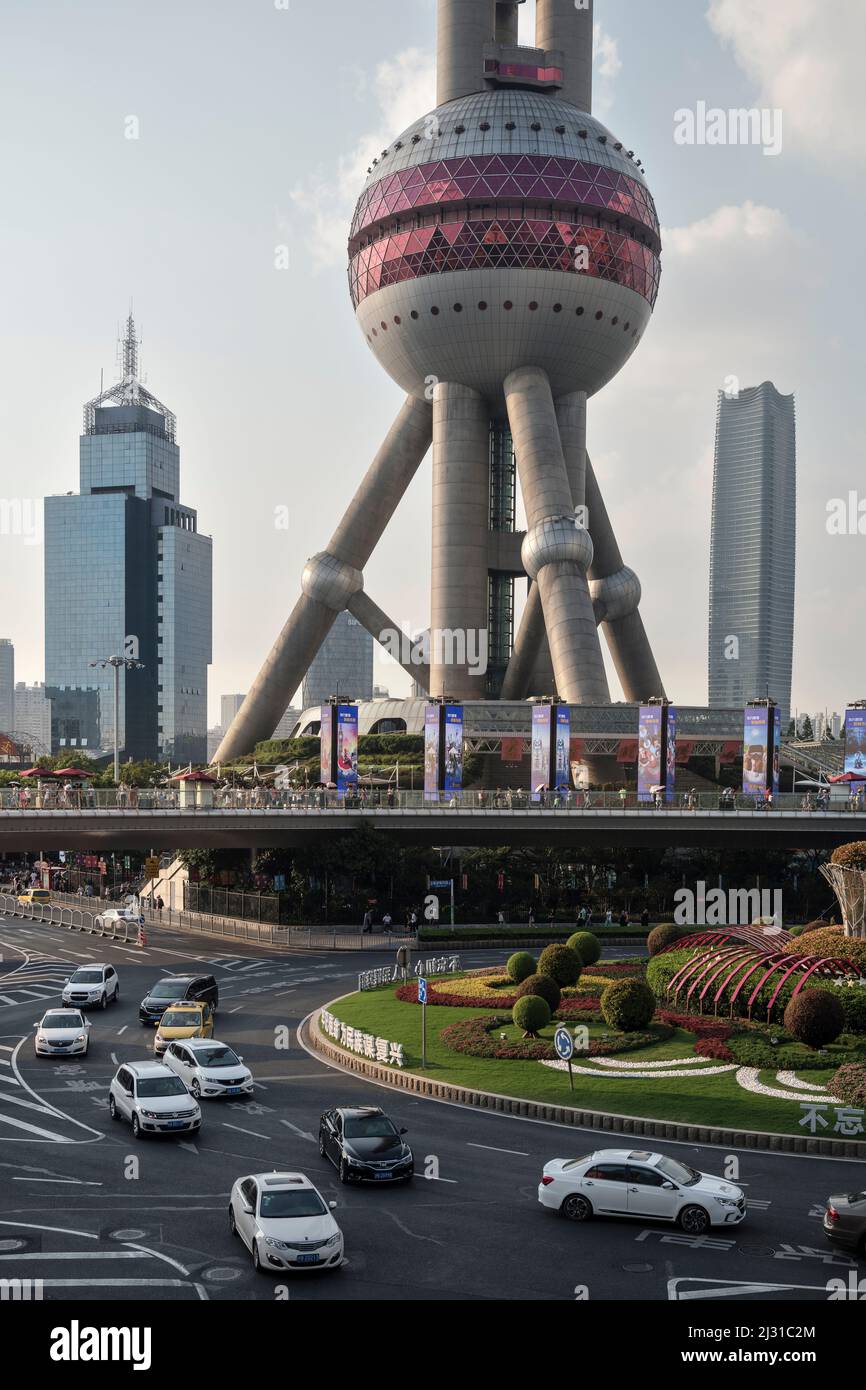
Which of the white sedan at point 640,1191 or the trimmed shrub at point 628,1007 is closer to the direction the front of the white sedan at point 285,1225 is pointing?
the white sedan

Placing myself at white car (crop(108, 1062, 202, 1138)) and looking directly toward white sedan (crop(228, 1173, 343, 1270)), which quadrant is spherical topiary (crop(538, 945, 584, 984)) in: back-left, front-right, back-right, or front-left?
back-left

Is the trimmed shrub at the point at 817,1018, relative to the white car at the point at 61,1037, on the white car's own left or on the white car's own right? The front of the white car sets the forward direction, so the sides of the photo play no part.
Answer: on the white car's own left

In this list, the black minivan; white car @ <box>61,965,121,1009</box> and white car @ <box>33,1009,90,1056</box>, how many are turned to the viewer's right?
0

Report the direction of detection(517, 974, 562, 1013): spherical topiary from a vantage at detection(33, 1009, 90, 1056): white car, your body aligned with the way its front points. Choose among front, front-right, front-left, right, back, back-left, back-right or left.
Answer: left

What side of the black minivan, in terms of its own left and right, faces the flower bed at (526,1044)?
left

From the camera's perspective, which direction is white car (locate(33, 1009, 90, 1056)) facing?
toward the camera

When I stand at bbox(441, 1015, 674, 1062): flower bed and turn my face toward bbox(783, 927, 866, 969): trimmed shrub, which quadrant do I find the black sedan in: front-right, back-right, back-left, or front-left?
back-right

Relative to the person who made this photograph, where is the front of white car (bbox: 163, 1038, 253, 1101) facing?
facing the viewer and to the right of the viewer

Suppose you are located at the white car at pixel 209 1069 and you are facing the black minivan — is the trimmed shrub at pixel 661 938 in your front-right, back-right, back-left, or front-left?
front-right

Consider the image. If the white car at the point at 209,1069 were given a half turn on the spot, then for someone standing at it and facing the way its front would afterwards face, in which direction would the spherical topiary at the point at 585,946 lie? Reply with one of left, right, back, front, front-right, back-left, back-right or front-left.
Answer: right

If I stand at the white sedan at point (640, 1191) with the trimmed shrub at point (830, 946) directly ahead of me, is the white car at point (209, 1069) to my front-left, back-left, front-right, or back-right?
front-left

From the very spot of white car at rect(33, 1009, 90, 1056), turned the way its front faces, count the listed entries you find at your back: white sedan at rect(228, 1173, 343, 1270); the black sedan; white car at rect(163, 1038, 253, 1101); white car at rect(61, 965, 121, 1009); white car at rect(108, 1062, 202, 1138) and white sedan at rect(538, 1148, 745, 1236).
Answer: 1

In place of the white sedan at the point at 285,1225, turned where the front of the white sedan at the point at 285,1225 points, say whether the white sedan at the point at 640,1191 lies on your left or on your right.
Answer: on your left

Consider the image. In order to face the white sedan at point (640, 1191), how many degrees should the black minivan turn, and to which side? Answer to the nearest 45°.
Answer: approximately 45° to its left

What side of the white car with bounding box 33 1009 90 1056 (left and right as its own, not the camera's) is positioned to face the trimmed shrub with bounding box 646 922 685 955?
left
